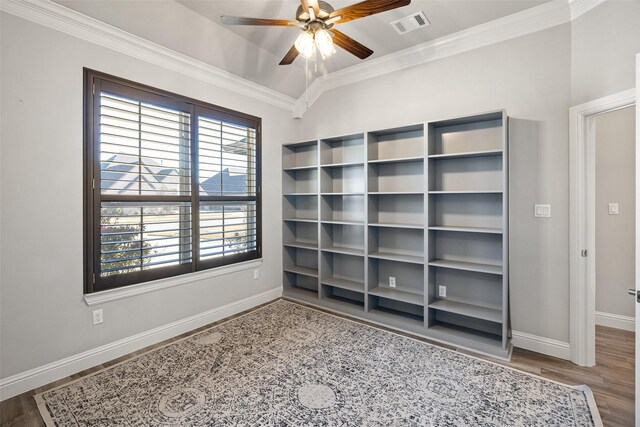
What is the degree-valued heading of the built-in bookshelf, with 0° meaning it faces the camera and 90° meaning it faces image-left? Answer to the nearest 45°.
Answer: approximately 45°

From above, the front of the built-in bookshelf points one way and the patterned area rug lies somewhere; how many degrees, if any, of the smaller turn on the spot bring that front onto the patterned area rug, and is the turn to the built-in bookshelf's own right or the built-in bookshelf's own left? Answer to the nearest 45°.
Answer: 0° — it already faces it

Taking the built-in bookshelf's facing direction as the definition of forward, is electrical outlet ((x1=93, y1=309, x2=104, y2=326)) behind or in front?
in front

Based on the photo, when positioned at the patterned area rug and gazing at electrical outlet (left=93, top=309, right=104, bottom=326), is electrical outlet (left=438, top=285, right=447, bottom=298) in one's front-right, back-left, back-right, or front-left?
back-right
